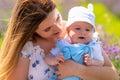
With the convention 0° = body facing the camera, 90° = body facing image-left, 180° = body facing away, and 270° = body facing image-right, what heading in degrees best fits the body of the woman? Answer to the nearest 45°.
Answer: approximately 315°

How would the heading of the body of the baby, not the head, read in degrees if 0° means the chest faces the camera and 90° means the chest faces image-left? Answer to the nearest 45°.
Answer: approximately 0°
